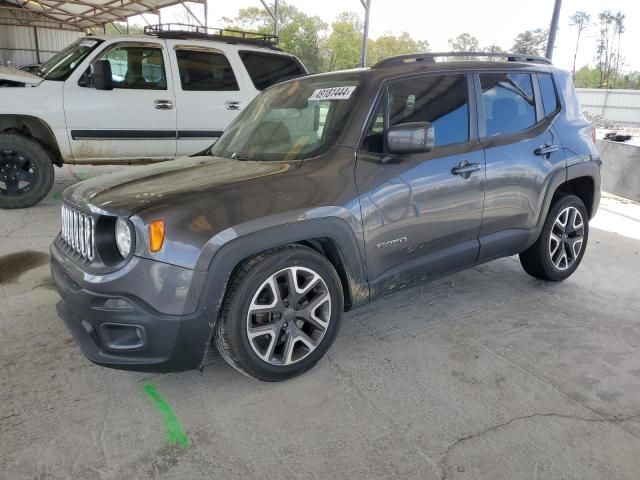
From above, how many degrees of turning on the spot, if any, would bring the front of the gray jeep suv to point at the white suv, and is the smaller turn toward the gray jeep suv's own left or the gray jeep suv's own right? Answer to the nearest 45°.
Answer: approximately 90° to the gray jeep suv's own right

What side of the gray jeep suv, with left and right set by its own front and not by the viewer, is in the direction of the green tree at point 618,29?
back

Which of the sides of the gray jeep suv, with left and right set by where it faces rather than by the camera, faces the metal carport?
right

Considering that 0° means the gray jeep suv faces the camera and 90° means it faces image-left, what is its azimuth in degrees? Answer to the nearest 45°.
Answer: approximately 45°

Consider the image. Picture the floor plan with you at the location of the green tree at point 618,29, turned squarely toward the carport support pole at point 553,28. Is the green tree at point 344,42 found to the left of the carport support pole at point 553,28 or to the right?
right

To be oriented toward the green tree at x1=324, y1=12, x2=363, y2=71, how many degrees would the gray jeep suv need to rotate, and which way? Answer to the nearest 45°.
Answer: approximately 135° to its right

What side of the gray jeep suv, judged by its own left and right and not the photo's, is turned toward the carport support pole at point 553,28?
back

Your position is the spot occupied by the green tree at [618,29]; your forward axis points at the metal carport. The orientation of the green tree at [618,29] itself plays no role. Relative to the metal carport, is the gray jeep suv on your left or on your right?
left

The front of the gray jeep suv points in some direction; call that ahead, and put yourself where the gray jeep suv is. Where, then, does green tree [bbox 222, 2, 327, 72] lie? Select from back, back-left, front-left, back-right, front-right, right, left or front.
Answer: back-right
